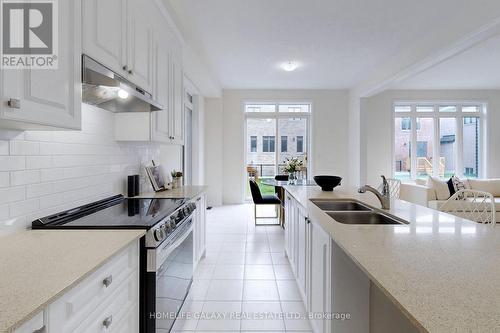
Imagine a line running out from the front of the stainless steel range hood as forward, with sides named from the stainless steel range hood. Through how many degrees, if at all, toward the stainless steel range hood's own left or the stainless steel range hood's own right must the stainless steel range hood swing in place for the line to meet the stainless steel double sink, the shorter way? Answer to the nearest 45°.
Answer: approximately 45° to the stainless steel range hood's own left

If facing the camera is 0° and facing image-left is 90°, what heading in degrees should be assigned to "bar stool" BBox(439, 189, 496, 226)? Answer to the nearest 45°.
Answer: approximately 45°

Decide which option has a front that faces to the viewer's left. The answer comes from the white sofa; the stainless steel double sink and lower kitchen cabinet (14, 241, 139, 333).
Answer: the stainless steel double sink

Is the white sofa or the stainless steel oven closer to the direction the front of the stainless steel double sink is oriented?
the stainless steel oven

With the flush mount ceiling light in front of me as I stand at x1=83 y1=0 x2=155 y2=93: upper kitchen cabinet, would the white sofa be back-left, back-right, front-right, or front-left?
front-right

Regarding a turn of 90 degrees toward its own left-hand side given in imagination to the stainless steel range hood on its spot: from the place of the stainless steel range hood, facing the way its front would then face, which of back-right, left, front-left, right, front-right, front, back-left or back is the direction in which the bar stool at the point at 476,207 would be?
front-right

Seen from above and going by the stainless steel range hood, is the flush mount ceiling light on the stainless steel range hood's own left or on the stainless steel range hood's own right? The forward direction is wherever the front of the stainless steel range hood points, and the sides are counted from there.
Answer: on the stainless steel range hood's own left

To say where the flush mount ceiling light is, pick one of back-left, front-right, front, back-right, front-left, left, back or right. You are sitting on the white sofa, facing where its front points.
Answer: right

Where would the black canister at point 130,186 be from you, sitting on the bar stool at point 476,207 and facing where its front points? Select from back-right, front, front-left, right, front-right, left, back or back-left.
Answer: front

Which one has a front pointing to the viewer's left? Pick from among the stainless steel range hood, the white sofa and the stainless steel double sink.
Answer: the stainless steel double sink

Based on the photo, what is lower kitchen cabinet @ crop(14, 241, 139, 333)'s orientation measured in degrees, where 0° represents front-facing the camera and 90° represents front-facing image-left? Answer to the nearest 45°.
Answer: approximately 315°

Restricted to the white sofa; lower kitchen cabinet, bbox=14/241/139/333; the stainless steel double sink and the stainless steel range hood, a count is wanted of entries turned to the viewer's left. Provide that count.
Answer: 1

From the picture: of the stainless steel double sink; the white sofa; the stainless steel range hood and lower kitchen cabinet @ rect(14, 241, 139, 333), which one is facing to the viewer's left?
the stainless steel double sink

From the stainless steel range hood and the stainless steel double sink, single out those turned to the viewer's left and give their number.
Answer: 1

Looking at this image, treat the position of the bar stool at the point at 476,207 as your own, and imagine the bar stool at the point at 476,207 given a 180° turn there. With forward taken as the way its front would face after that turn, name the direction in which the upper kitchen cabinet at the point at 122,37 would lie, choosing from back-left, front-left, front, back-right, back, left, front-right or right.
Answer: back

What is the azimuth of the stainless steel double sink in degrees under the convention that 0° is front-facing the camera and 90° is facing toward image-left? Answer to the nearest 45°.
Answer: approximately 90°

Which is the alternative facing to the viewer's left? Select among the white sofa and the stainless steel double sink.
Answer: the stainless steel double sink

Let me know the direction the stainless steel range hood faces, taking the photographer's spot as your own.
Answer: facing the viewer and to the right of the viewer

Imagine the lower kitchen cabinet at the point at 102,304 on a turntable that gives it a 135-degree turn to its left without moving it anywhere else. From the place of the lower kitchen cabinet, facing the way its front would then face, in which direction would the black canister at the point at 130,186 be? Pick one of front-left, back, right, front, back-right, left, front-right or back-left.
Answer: front
